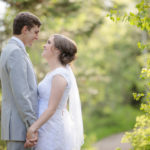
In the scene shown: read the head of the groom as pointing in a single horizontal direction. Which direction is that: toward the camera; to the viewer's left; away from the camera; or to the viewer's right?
to the viewer's right

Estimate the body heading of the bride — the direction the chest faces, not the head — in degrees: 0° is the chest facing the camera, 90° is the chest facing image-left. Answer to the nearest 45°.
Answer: approximately 90°

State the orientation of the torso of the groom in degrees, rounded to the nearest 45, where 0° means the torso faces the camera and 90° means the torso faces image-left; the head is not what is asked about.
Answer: approximately 270°

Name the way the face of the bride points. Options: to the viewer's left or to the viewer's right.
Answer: to the viewer's left

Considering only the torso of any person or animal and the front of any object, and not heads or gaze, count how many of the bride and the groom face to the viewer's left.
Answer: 1

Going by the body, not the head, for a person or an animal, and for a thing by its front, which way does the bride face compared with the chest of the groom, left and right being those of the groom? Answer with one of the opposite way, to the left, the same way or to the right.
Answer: the opposite way
